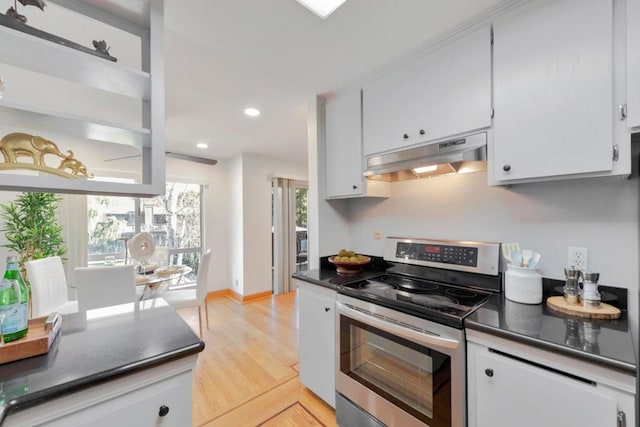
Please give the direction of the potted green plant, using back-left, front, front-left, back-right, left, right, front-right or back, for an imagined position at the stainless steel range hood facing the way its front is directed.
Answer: front-right

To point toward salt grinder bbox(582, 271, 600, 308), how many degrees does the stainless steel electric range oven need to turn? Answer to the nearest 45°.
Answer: approximately 135° to its left

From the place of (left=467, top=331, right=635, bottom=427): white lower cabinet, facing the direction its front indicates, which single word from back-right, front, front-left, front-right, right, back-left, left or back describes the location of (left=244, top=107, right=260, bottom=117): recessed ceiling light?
front-right

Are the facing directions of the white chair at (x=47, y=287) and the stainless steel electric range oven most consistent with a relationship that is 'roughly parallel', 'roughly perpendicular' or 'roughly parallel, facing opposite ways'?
roughly parallel, facing opposite ways

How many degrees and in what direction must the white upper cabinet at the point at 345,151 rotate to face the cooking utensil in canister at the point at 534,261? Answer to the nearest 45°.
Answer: approximately 90° to its left

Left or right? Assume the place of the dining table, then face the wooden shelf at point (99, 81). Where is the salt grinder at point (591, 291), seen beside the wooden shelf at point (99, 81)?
left

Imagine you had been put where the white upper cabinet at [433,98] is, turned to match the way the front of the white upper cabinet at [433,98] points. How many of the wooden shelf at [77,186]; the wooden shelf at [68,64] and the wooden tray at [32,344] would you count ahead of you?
3

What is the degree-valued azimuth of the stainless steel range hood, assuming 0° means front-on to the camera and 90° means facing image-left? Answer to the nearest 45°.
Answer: approximately 45°

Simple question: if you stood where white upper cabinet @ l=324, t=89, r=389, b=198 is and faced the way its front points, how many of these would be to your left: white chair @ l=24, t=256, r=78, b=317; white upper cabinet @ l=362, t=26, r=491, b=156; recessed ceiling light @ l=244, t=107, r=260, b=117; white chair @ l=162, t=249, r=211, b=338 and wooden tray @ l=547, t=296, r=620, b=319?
2

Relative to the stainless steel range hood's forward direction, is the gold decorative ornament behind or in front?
in front

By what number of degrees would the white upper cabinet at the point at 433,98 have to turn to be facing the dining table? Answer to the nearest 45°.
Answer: approximately 45° to its right
